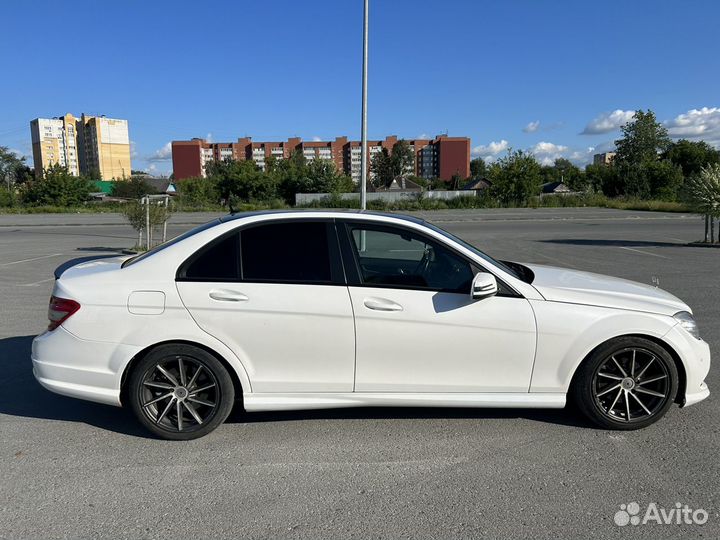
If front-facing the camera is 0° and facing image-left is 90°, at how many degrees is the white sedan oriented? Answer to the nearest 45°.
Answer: approximately 270°

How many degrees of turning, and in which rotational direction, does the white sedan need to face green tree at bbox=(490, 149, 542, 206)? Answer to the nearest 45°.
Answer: approximately 90° to its left

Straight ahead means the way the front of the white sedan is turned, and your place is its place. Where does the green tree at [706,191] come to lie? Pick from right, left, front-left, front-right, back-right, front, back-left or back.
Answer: front-left

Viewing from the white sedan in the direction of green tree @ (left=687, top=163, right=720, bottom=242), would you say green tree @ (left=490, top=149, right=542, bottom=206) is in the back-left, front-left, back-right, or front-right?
front-left
